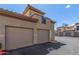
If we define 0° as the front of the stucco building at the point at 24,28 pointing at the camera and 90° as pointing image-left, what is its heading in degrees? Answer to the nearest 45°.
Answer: approximately 315°
